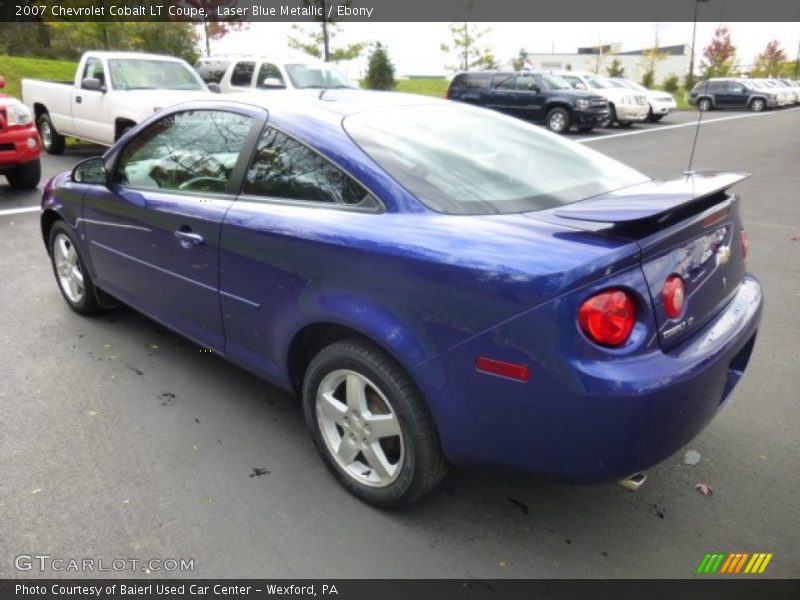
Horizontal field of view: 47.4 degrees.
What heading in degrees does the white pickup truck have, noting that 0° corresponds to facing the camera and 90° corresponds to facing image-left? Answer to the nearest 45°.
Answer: approximately 315°

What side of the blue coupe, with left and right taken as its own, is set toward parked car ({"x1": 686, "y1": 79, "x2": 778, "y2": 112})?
right

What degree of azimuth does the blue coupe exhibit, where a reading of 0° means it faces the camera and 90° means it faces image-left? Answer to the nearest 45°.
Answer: approximately 135°

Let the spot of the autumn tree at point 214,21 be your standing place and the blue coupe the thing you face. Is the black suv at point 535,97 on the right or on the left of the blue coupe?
left

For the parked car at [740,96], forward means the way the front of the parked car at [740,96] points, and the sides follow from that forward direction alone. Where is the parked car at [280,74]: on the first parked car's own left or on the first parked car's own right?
on the first parked car's own right

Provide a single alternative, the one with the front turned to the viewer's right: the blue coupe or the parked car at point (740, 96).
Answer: the parked car

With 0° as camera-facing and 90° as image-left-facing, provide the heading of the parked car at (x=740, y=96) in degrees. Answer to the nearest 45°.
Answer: approximately 270°

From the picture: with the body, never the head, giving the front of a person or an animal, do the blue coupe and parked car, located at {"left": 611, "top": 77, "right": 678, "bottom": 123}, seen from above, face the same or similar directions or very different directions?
very different directions

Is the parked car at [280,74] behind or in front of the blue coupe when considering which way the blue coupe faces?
in front

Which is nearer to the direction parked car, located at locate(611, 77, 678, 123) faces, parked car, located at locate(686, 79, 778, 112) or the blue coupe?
the blue coupe

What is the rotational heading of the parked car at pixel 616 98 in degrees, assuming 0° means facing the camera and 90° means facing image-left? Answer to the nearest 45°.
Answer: approximately 315°
